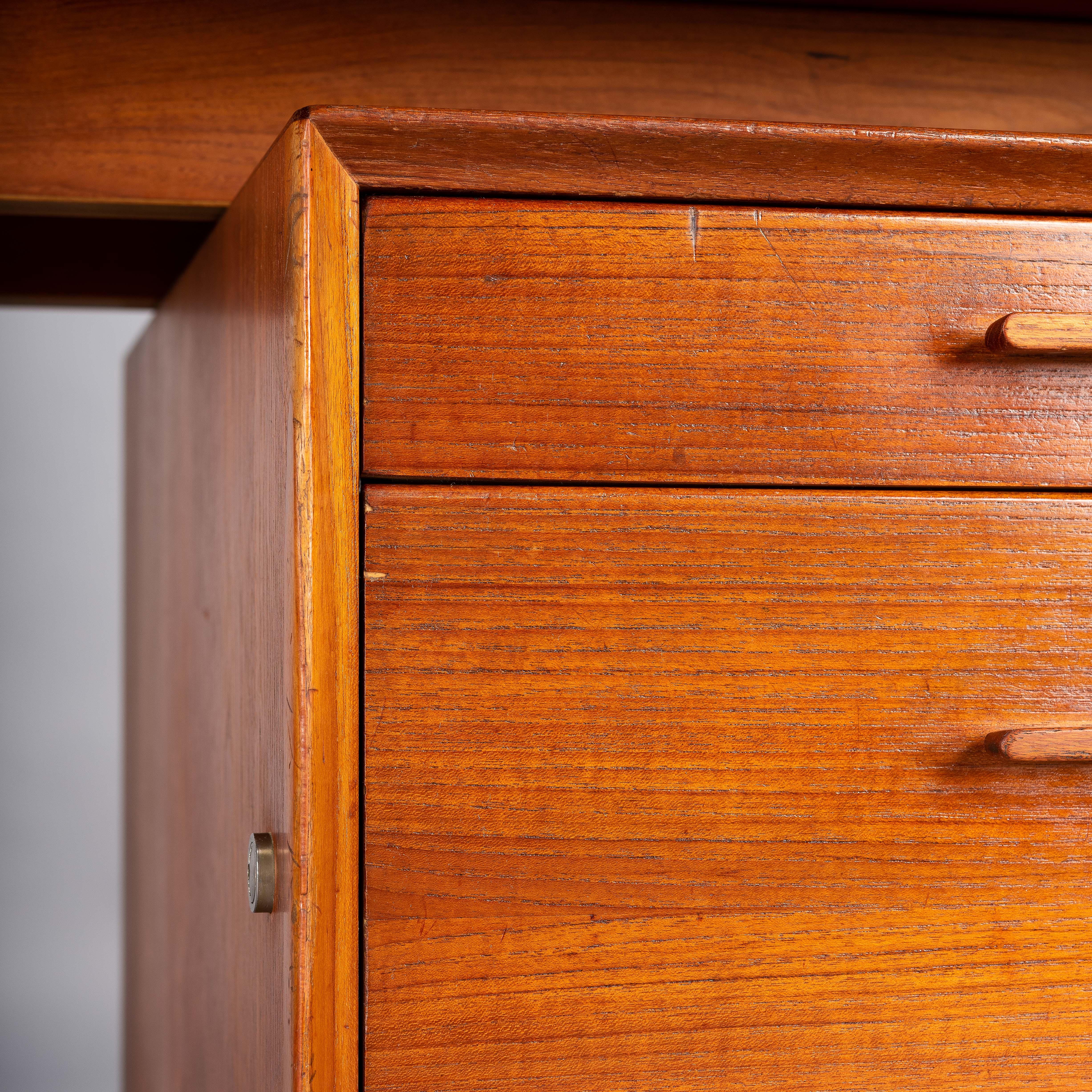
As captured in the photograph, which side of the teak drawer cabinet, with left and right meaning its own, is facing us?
front
